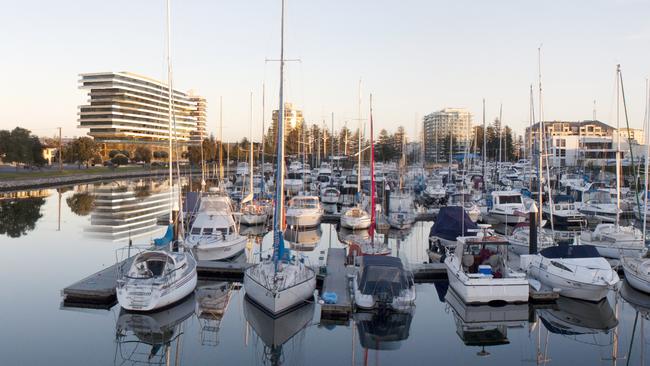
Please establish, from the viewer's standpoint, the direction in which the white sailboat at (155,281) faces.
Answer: facing away from the viewer and to the right of the viewer

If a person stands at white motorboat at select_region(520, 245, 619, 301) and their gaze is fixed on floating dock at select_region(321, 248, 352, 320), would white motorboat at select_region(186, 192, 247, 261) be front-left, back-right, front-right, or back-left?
front-right

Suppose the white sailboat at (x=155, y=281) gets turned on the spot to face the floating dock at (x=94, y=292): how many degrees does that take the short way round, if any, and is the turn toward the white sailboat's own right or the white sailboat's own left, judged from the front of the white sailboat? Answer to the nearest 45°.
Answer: approximately 90° to the white sailboat's own left

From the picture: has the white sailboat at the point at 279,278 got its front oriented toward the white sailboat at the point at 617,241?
no

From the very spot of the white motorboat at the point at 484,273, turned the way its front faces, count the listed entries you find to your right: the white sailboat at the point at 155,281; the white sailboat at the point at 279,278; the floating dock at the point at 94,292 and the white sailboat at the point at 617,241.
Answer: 1

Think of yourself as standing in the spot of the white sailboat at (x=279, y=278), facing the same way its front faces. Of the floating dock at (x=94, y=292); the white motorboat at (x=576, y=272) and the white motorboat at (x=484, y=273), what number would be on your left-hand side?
2

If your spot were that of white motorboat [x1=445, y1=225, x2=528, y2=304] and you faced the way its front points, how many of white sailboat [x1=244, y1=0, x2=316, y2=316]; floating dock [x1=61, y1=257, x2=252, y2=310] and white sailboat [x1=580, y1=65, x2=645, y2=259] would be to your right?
1

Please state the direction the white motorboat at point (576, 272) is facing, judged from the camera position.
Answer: facing the viewer and to the right of the viewer

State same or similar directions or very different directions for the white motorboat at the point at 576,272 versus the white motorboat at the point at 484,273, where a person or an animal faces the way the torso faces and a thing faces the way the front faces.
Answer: very different directions

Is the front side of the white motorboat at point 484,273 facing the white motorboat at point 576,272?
no

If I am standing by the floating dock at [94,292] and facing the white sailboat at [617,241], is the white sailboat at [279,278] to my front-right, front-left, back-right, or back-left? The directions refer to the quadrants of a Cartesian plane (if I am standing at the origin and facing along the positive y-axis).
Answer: front-right

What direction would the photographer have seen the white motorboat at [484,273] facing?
facing away from the viewer and to the left of the viewer
